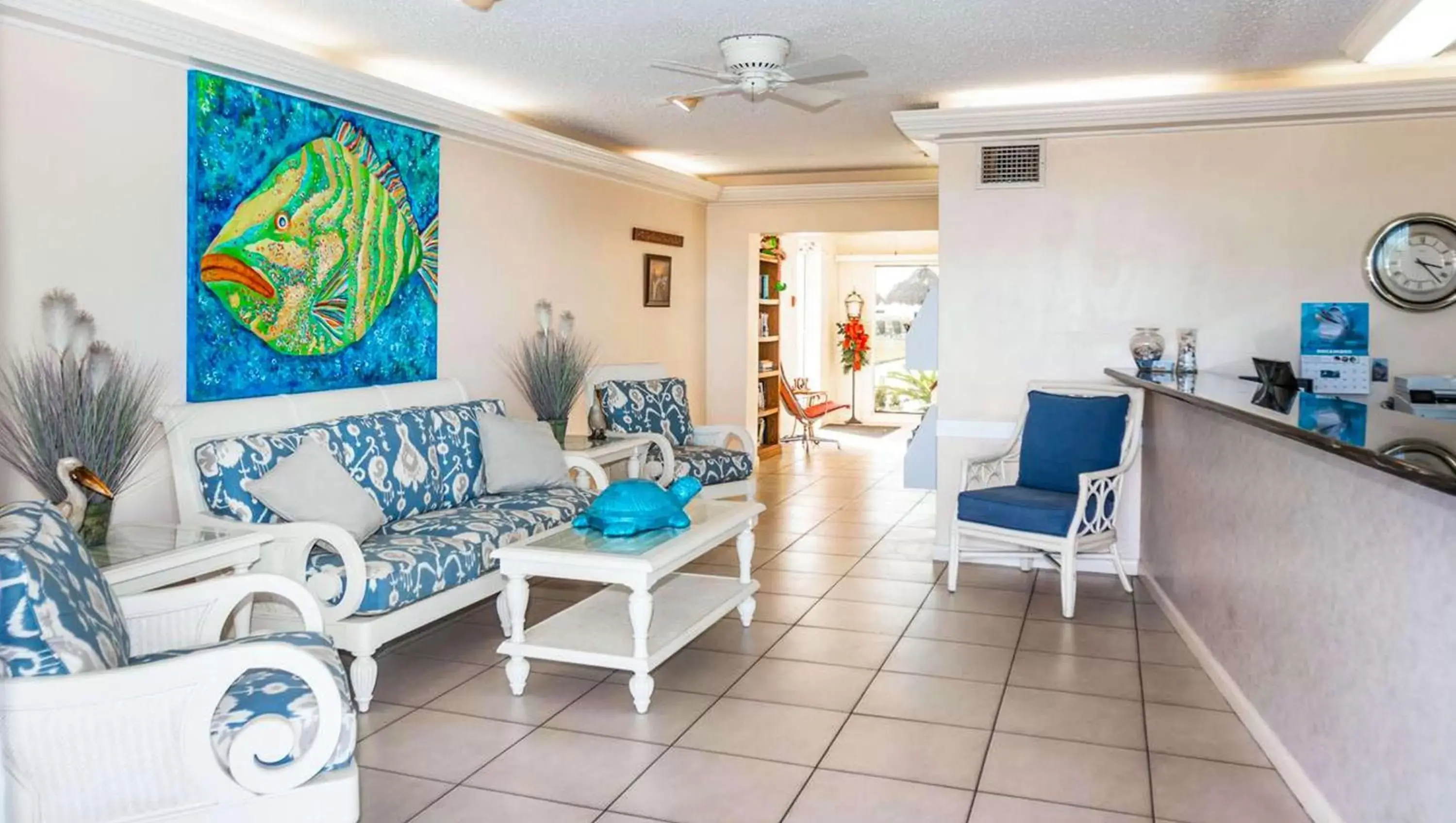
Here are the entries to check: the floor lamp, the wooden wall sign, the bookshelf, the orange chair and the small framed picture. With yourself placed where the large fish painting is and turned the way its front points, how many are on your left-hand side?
5

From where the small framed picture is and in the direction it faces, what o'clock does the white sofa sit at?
The white sofa is roughly at 2 o'clock from the small framed picture.

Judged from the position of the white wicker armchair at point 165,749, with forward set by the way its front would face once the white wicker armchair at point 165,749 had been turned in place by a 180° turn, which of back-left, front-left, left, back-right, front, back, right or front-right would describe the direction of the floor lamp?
back-right

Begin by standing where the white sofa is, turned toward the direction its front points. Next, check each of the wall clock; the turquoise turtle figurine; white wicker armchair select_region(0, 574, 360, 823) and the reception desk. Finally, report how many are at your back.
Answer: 0

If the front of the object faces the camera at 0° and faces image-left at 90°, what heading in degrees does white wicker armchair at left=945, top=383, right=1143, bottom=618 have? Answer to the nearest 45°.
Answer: approximately 45°

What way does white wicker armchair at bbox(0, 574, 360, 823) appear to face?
to the viewer's right

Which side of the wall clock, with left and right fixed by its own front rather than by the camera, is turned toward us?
front

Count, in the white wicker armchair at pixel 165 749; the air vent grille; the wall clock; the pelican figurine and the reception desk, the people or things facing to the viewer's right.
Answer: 2

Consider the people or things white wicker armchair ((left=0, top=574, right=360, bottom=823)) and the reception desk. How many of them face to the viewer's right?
1

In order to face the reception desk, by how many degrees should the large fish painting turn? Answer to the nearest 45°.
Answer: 0° — it already faces it

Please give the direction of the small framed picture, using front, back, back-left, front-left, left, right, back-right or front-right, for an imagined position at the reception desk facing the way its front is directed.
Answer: right

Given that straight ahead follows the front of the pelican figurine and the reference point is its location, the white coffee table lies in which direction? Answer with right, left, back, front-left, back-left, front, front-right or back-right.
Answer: front

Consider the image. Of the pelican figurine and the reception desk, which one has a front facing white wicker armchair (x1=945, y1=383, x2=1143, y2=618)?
the pelican figurine

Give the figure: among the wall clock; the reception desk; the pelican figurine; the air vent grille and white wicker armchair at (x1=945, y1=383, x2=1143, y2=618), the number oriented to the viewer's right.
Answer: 1

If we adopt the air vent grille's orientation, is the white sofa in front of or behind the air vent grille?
in front

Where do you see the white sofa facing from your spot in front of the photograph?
facing the viewer and to the right of the viewer

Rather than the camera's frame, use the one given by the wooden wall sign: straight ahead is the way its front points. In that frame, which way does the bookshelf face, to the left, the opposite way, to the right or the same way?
the same way

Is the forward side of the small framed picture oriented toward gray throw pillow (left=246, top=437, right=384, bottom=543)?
no
